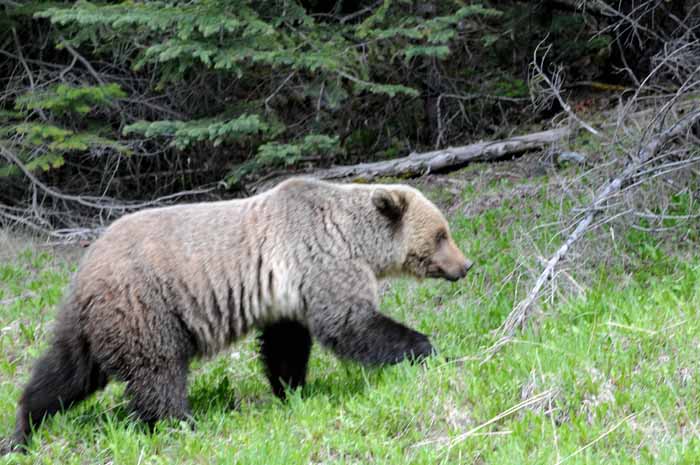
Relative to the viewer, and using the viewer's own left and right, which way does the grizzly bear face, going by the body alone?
facing to the right of the viewer

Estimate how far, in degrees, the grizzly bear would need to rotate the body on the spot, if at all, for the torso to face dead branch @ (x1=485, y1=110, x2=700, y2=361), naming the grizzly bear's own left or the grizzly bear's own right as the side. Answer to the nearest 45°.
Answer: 0° — it already faces it

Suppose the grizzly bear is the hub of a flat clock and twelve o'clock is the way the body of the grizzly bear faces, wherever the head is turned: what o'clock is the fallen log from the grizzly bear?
The fallen log is roughly at 10 o'clock from the grizzly bear.

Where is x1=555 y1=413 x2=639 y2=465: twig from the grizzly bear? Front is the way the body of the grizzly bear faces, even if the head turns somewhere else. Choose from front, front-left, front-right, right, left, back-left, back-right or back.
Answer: front-right

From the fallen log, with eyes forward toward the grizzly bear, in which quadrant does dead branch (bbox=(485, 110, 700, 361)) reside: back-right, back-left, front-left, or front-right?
front-left

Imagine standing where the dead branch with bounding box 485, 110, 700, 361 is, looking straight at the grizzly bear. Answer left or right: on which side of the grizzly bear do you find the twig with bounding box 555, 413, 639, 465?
left

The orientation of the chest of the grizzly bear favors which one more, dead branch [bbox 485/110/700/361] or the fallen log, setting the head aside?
the dead branch
